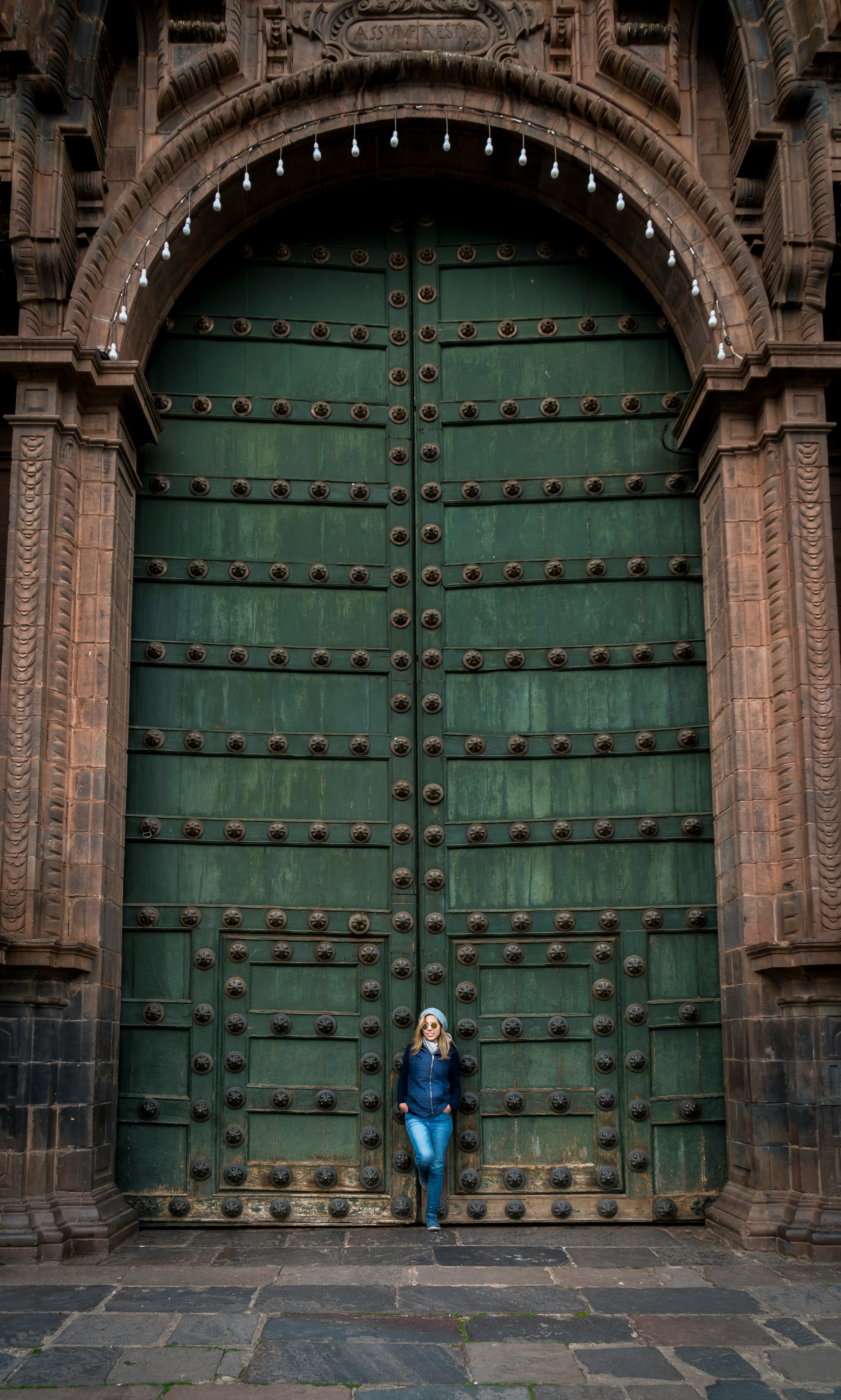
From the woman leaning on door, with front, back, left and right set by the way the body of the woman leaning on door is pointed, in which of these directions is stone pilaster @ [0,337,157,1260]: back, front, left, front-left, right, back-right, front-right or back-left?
right

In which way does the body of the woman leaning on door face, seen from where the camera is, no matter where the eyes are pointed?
toward the camera

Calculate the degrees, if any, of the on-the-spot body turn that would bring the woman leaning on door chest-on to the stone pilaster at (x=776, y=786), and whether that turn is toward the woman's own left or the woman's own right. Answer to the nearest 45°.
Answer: approximately 90° to the woman's own left
